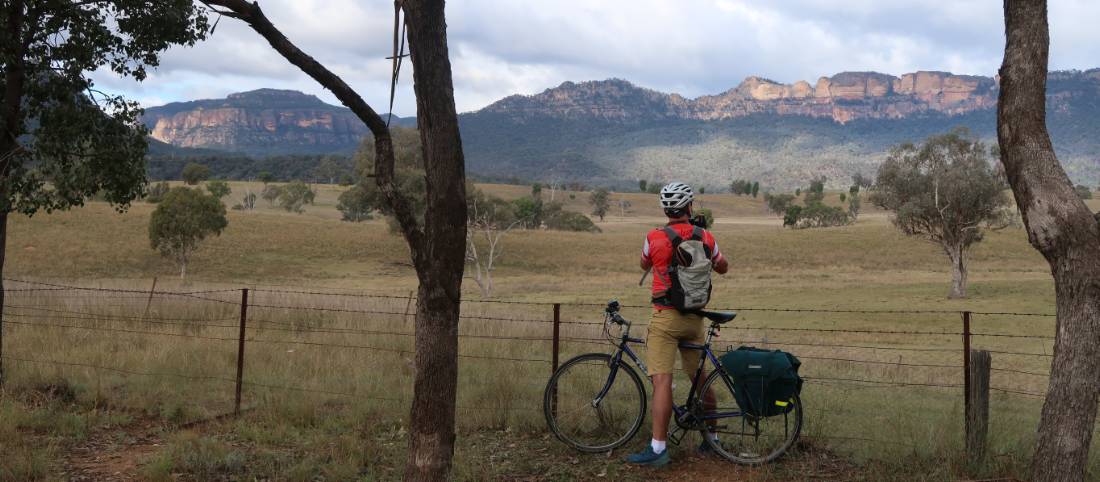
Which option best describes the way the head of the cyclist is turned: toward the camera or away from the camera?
away from the camera

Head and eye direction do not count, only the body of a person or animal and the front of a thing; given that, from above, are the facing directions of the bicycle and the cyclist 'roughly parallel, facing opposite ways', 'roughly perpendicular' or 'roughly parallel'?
roughly perpendicular

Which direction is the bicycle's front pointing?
to the viewer's left

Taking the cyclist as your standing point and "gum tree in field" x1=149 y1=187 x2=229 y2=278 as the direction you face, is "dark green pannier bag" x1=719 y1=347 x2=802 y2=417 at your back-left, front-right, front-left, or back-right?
back-right

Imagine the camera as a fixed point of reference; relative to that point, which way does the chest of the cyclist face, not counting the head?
away from the camera

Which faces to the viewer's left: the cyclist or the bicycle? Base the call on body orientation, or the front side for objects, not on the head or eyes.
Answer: the bicycle

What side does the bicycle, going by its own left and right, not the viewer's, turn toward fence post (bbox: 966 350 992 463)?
back

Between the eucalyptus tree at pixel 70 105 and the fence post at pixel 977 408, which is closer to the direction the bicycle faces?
the eucalyptus tree

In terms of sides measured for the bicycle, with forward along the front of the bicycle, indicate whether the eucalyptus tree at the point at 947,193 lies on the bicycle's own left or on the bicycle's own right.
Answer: on the bicycle's own right

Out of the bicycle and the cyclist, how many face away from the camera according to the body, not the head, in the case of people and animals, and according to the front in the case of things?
1
